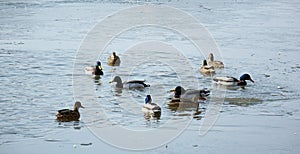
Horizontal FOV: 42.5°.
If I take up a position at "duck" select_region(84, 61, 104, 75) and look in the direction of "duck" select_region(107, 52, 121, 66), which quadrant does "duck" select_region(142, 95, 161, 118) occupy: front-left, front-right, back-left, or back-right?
back-right

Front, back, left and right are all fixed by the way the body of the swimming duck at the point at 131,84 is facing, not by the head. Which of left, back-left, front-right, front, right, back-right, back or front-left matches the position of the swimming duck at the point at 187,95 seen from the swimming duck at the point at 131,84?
back-left

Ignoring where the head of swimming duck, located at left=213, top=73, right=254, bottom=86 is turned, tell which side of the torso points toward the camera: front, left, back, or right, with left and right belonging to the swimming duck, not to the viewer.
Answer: right

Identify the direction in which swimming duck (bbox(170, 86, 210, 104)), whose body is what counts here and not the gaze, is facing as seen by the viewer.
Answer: to the viewer's left

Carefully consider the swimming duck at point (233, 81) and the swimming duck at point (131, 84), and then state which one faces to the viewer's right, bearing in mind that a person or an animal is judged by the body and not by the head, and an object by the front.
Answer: the swimming duck at point (233, 81)

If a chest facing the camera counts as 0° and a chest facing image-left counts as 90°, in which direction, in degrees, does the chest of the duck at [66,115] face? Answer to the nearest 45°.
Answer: approximately 270°

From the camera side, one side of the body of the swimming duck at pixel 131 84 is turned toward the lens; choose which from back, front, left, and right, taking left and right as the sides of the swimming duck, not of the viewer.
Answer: left

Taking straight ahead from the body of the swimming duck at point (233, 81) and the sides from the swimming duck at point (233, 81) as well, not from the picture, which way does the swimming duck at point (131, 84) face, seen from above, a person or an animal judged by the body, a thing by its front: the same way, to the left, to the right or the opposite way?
the opposite way

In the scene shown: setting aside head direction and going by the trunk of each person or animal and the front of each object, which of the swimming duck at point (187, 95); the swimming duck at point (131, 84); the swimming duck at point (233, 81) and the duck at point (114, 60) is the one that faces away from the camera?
the duck

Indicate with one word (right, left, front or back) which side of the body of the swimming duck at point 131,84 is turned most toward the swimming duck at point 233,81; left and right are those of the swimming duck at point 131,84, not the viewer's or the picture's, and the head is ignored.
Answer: back

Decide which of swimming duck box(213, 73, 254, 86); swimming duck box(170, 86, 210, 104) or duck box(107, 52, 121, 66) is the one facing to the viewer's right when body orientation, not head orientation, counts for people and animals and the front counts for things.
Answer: swimming duck box(213, 73, 254, 86)
